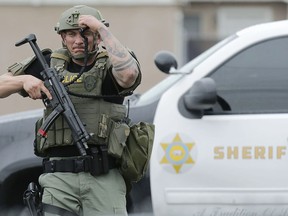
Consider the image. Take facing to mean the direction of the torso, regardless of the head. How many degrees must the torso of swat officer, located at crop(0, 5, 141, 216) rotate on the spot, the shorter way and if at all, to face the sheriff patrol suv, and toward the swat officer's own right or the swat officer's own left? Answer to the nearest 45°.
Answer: approximately 135° to the swat officer's own left

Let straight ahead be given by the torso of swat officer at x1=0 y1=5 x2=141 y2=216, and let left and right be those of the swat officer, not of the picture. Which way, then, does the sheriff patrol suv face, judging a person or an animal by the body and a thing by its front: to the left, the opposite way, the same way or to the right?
to the right

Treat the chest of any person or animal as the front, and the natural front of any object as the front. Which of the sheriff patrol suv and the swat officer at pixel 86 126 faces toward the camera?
the swat officer

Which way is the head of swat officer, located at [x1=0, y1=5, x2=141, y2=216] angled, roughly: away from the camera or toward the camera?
toward the camera

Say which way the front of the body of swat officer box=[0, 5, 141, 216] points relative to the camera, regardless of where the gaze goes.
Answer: toward the camera

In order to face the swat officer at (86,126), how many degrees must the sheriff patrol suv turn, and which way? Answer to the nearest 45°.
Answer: approximately 45° to its left

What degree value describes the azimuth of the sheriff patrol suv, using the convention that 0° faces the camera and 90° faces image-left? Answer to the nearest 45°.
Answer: approximately 90°
